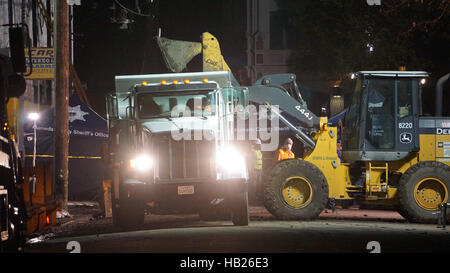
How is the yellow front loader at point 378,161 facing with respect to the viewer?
to the viewer's left

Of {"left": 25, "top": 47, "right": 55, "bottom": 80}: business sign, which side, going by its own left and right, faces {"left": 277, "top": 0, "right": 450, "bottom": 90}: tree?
left

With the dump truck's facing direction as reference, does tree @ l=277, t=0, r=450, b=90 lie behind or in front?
behind

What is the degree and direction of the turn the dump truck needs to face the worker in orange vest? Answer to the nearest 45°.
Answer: approximately 135° to its left

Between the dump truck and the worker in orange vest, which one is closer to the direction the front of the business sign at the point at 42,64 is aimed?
the dump truck

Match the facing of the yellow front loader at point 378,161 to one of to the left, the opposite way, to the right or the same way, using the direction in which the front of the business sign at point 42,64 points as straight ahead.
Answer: to the right

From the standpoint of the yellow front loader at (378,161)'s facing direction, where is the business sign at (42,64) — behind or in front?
in front

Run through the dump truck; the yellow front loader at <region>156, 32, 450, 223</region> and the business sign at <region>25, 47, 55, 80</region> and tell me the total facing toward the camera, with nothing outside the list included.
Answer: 2

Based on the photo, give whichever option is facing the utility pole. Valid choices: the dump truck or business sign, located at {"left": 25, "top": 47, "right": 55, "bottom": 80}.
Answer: the business sign

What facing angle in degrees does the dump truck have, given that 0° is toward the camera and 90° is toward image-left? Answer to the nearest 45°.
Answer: approximately 0°
